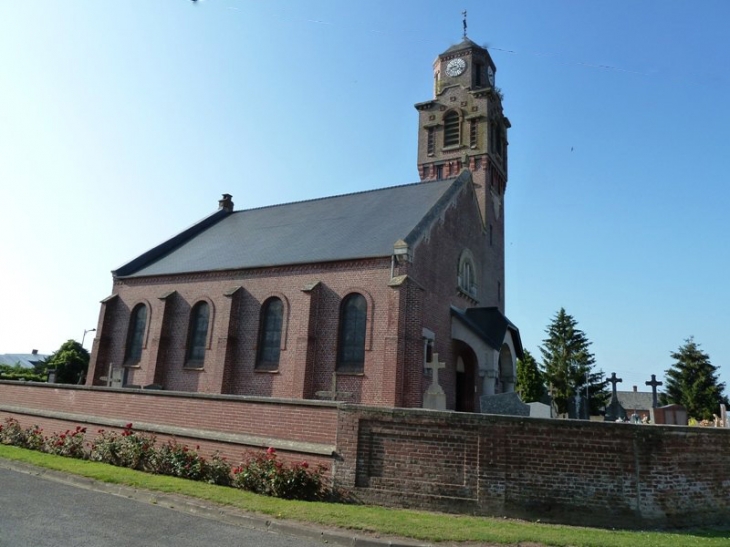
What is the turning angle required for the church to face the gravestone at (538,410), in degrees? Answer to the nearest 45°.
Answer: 0° — it already faces it

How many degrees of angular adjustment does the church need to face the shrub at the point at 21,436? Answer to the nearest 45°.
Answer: approximately 135° to its right

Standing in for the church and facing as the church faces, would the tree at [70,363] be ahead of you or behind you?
behind

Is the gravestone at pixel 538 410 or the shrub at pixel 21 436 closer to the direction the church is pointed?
the gravestone

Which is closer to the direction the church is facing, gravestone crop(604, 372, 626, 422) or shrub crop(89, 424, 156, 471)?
the gravestone

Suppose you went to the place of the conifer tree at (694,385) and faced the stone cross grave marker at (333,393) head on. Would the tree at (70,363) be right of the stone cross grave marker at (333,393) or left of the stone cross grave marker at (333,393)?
right

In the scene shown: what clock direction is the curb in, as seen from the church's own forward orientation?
The curb is roughly at 2 o'clock from the church.

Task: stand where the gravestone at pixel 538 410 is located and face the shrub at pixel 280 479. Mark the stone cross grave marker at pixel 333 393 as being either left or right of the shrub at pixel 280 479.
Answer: right

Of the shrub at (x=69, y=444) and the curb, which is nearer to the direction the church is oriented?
the curb
